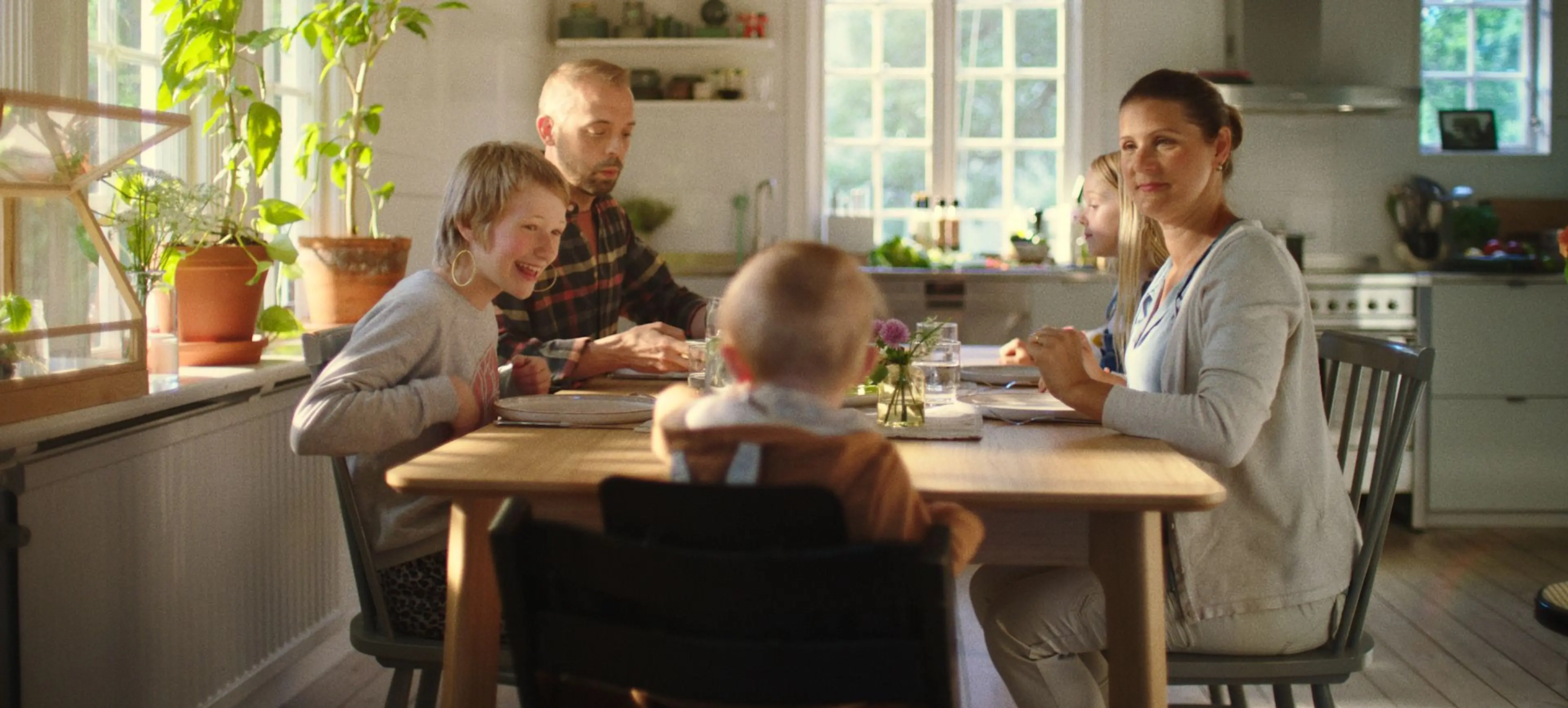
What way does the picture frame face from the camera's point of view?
toward the camera

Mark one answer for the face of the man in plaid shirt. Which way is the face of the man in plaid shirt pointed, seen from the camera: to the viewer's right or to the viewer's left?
to the viewer's right

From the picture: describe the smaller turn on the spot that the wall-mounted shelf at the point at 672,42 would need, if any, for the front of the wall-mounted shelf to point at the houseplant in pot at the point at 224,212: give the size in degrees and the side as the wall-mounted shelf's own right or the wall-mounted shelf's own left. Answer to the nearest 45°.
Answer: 0° — it already faces it

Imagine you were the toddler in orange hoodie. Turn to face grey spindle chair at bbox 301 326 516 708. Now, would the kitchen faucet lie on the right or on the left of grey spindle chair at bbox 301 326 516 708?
right

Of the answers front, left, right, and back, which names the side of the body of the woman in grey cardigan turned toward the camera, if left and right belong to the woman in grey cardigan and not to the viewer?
left

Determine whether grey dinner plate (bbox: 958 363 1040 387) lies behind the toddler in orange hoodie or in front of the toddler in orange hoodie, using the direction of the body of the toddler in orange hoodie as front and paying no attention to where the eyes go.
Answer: in front

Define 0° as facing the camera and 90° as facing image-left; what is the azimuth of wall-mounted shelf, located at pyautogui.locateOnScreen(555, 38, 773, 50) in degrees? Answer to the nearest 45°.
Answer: approximately 0°

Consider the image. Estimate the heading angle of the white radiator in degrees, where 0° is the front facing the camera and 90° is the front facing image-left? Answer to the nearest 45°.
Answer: approximately 315°

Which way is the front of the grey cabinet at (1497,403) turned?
toward the camera

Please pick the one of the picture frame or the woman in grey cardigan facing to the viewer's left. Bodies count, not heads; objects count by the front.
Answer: the woman in grey cardigan

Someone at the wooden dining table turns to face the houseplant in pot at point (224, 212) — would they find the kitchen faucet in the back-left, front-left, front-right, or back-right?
front-right

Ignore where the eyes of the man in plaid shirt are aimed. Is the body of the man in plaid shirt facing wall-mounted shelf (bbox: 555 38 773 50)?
no

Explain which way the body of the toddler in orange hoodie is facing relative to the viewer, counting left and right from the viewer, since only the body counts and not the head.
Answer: facing away from the viewer

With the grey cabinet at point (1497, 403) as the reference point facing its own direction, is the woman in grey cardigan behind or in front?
in front

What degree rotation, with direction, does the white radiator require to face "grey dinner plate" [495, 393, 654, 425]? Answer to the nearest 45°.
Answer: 0° — it already faces it

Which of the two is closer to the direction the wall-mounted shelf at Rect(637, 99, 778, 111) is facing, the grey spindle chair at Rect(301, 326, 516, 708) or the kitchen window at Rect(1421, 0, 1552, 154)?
the grey spindle chair

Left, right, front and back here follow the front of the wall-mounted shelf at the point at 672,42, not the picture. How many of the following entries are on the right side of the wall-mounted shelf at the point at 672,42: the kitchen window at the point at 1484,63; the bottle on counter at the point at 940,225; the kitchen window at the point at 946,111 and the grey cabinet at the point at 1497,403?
0

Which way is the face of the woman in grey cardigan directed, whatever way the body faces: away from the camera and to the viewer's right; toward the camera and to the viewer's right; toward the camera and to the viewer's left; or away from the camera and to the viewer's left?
toward the camera and to the viewer's left
